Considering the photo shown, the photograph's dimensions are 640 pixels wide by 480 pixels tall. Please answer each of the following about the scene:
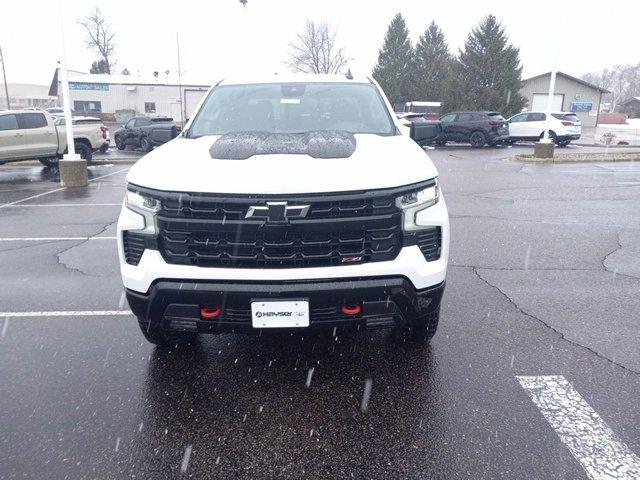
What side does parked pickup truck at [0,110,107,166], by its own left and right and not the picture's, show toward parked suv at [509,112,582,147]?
back

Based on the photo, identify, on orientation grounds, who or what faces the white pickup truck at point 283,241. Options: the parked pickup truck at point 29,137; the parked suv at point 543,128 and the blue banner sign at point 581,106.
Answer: the blue banner sign

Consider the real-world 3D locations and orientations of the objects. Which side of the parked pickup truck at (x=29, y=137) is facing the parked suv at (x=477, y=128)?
back

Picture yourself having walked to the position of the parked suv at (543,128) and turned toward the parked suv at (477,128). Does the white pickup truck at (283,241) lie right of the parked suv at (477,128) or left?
left

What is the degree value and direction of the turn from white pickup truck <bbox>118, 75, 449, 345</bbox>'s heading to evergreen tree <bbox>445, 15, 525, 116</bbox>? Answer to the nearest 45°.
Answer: approximately 135° to its left

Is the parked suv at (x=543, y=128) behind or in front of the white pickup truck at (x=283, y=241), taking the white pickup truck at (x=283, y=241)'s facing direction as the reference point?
behind

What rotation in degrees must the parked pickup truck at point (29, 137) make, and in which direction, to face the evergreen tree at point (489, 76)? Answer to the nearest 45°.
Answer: approximately 180°

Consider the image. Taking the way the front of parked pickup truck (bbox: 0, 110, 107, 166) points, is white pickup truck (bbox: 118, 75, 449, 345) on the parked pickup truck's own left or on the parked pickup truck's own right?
on the parked pickup truck's own left

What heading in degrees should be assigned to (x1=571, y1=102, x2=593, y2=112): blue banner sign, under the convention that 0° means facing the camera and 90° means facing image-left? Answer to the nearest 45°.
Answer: approximately 0°
